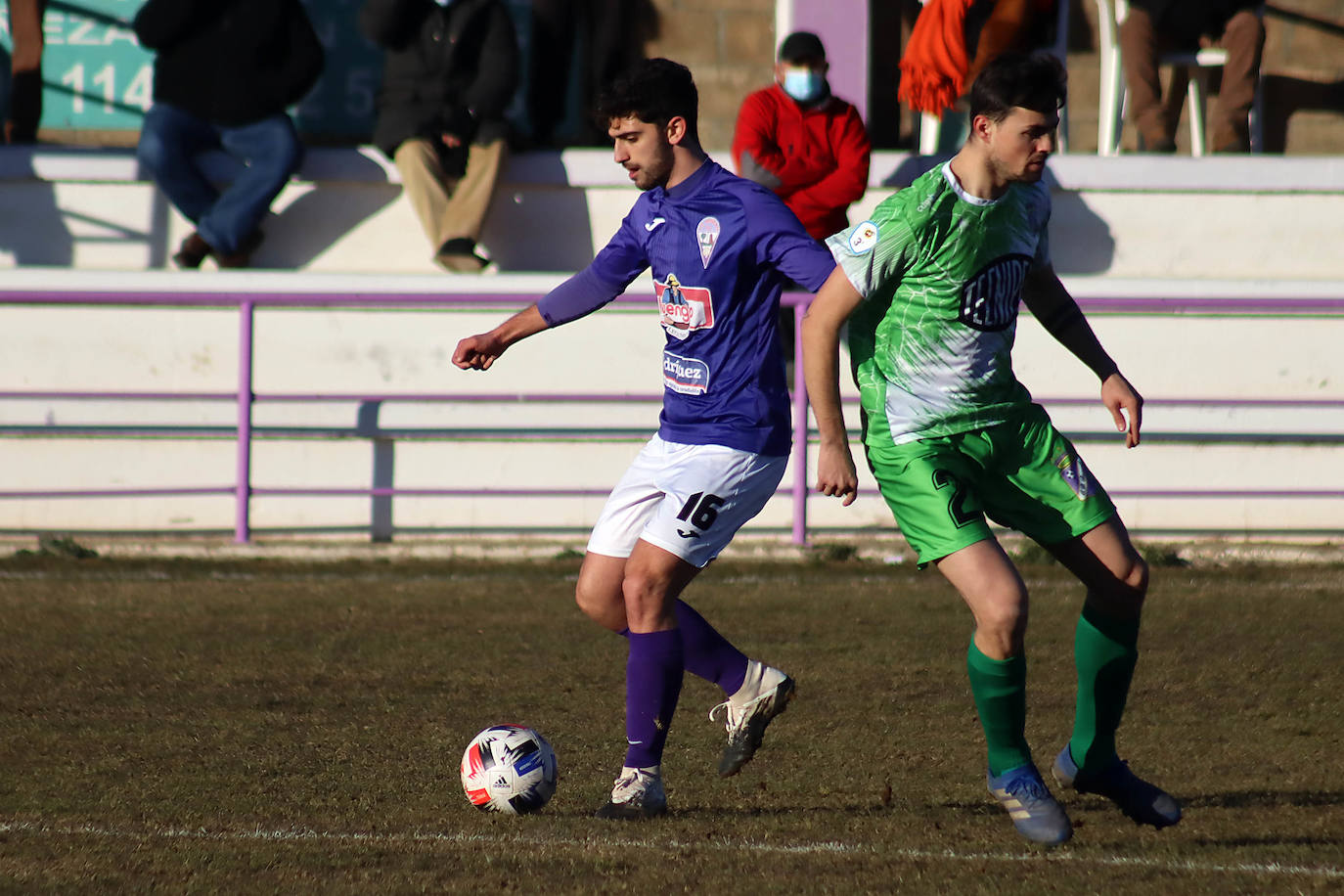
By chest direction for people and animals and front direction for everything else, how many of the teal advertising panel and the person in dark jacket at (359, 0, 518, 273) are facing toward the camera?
2

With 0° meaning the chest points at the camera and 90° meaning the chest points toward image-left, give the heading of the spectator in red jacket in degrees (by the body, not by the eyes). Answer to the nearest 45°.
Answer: approximately 0°

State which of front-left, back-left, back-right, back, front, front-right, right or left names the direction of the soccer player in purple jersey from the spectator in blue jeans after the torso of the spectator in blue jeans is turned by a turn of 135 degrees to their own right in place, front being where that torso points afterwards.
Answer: back-left

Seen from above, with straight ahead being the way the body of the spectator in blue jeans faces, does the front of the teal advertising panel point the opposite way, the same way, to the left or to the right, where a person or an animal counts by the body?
the same way

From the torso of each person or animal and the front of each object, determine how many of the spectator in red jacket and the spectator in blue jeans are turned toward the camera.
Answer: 2

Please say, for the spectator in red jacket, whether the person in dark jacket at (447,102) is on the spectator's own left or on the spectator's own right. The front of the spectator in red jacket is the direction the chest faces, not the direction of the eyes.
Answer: on the spectator's own right

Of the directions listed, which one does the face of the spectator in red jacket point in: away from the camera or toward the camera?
toward the camera

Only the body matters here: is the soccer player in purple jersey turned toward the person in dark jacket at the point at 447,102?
no

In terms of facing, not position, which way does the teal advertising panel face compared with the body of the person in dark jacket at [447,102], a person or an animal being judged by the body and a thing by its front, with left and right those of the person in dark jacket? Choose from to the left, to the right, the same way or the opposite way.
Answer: the same way

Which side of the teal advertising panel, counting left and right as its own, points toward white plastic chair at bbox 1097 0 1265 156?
left

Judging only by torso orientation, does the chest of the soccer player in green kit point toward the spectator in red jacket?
no

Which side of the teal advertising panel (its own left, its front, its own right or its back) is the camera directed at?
front

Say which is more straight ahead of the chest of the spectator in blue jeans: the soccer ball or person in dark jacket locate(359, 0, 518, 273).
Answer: the soccer ball

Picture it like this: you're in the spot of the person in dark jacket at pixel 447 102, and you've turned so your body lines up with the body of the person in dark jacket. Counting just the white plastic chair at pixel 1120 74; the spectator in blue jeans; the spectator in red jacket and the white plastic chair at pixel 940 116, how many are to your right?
1

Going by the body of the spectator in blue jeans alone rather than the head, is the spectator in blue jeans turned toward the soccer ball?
yes
